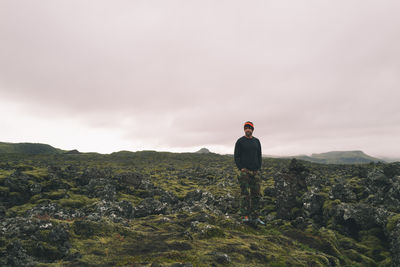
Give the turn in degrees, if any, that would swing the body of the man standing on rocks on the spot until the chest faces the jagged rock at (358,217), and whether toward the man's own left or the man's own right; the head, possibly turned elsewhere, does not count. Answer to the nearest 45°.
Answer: approximately 90° to the man's own left

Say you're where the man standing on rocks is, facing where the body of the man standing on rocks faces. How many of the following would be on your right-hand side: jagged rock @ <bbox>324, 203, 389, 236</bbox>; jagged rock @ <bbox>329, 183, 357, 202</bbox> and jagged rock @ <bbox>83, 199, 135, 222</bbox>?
1

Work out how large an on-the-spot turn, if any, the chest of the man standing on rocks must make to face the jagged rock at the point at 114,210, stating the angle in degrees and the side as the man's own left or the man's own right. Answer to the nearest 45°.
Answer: approximately 90° to the man's own right

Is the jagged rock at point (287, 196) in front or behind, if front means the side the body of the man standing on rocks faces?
behind

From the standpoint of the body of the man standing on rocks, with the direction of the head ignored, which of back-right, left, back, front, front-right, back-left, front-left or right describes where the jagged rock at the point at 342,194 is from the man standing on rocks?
back-left

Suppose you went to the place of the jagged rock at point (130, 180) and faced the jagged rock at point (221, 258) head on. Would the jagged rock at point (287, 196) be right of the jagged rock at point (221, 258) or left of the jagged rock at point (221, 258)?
left

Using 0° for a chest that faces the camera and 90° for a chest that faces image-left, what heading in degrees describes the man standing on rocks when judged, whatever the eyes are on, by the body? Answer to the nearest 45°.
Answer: approximately 0°

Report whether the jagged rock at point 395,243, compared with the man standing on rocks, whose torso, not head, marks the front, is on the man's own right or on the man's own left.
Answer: on the man's own left

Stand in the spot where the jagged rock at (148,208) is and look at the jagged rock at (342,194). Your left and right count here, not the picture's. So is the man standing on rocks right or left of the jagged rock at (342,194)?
right

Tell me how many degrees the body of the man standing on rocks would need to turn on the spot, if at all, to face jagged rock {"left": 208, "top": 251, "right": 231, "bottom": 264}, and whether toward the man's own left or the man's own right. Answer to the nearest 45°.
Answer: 0° — they already face it

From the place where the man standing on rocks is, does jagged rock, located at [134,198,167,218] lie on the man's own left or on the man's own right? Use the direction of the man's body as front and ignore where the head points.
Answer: on the man's own right

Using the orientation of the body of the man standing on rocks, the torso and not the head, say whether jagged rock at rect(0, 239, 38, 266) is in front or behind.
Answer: in front
